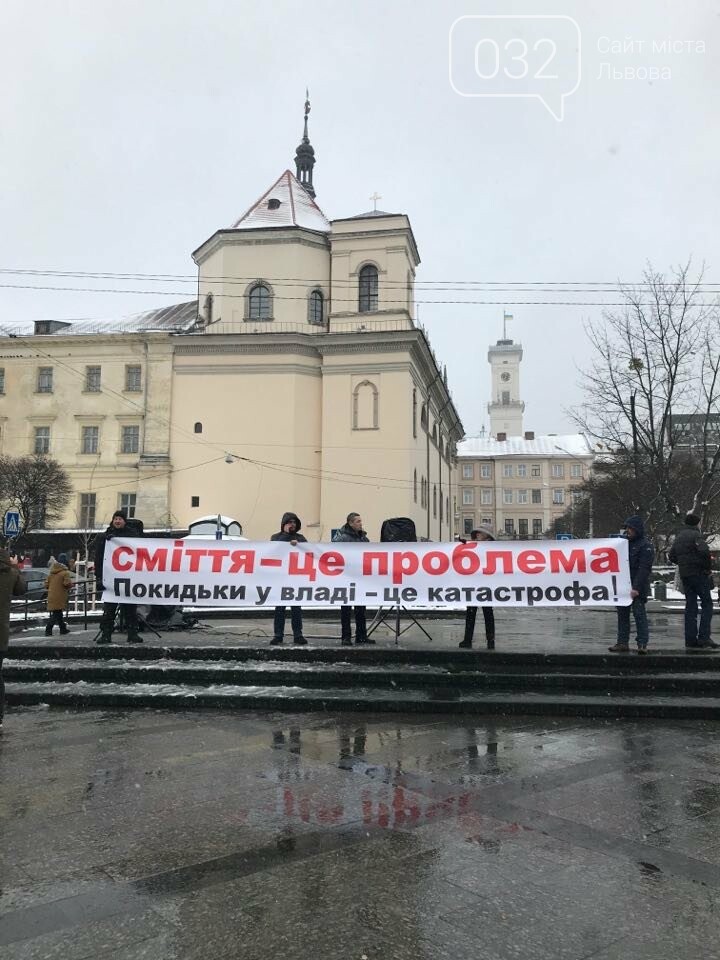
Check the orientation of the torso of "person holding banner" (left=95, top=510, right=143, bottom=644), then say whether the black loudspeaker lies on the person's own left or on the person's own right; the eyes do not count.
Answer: on the person's own left

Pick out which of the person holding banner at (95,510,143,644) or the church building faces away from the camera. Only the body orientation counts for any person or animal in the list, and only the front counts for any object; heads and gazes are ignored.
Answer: the church building

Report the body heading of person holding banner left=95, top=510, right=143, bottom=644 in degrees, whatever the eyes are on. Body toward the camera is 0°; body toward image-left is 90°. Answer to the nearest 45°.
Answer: approximately 0°

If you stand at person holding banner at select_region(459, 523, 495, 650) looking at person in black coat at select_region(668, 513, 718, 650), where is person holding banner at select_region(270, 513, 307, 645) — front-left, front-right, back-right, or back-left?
back-left

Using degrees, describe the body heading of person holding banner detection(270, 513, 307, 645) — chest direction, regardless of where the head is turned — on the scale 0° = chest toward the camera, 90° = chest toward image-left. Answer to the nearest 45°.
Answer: approximately 0°

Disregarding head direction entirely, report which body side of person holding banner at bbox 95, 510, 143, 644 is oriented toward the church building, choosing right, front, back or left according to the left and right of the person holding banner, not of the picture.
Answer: back

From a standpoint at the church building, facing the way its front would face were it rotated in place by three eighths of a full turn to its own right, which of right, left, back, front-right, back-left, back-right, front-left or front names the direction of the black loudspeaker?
front-right

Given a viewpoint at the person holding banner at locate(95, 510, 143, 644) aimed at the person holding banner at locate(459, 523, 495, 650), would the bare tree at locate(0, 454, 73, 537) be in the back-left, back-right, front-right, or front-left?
back-left

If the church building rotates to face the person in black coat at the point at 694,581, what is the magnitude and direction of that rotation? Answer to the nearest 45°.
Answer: approximately 180°
